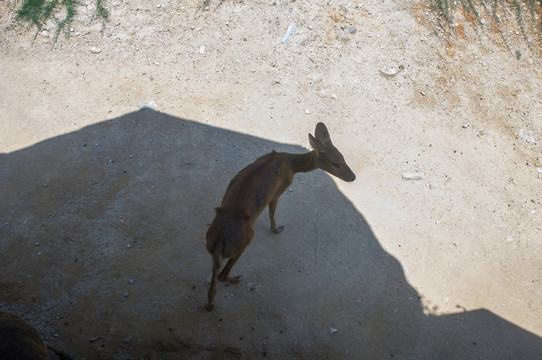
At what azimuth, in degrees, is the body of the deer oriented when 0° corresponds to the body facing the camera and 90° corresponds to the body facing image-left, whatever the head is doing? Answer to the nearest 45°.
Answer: approximately 225°

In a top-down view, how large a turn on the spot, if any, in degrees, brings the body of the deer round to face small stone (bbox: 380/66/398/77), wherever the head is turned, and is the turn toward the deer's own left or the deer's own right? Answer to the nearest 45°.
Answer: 0° — it already faces it

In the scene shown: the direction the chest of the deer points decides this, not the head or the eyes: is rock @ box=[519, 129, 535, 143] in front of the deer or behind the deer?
in front

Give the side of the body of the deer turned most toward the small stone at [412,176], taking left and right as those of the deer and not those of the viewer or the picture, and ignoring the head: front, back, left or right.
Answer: front
